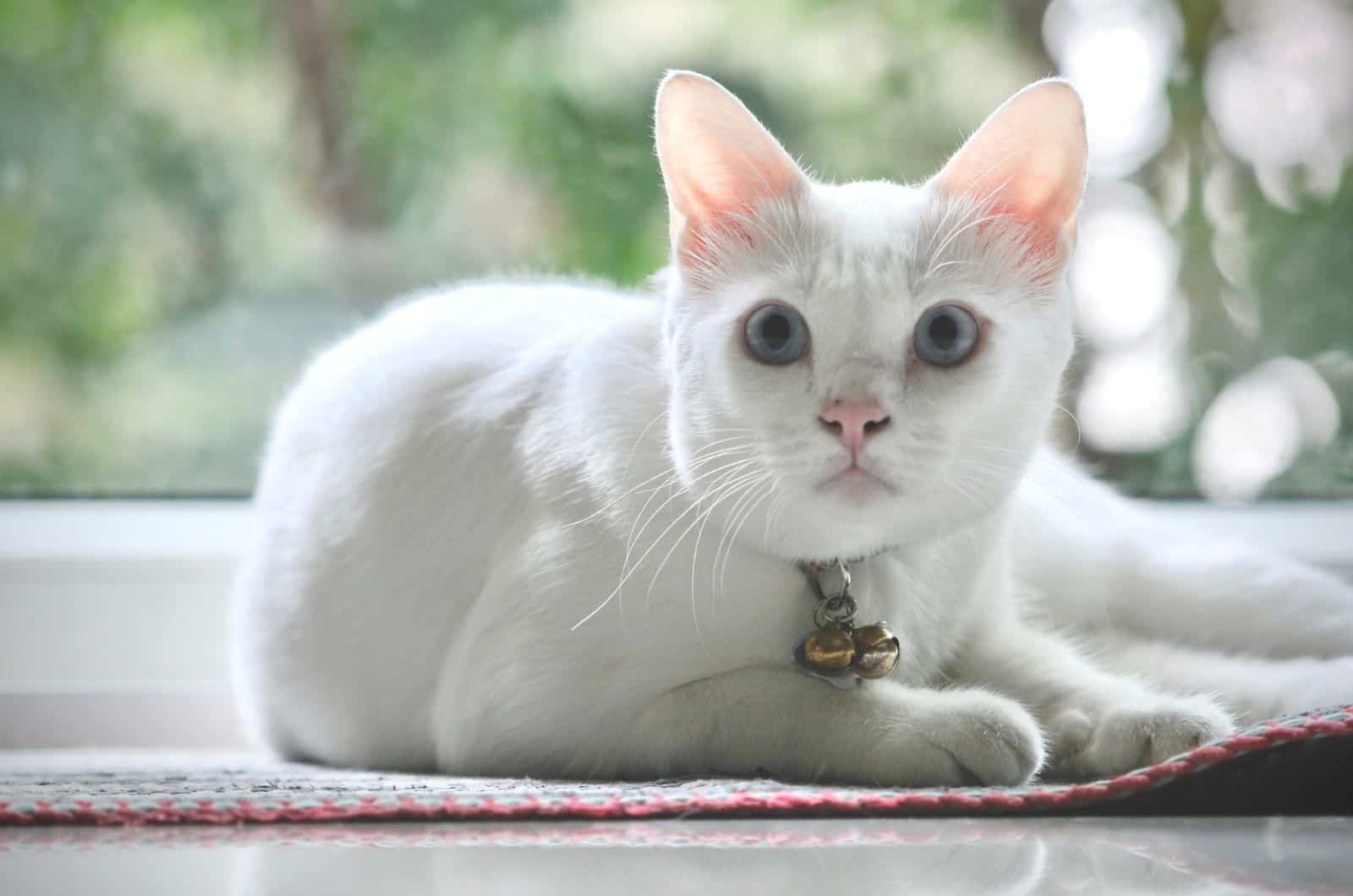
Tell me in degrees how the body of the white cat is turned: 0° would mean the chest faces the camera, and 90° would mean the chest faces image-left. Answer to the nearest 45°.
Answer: approximately 315°

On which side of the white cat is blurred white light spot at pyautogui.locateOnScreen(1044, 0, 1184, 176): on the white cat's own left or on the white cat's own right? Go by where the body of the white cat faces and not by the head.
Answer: on the white cat's own left

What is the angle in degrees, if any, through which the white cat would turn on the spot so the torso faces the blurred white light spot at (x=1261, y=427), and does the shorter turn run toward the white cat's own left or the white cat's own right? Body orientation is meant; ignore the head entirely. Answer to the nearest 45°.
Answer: approximately 90° to the white cat's own left

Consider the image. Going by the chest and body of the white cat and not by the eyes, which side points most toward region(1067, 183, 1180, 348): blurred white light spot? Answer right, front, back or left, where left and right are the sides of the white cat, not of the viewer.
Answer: left
